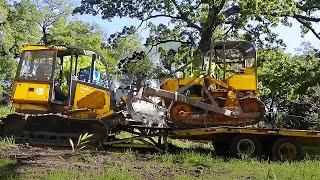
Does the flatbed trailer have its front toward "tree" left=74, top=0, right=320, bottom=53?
no

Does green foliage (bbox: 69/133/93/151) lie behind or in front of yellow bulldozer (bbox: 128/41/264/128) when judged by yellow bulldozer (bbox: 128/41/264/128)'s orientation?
in front

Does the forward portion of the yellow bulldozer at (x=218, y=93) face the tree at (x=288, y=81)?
no

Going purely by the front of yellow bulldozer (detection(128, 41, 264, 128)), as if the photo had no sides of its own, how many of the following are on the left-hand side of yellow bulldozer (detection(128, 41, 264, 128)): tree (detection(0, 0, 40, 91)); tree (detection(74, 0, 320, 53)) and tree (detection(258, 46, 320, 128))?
0

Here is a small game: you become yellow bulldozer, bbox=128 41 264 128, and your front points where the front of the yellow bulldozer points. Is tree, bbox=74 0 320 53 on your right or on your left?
on your right

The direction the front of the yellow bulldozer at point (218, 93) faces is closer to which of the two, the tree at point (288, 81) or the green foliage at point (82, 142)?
the green foliage

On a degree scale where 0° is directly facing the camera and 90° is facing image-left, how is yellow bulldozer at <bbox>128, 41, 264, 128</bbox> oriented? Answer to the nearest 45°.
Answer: approximately 90°

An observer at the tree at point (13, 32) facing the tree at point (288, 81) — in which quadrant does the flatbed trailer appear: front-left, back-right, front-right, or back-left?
front-right
